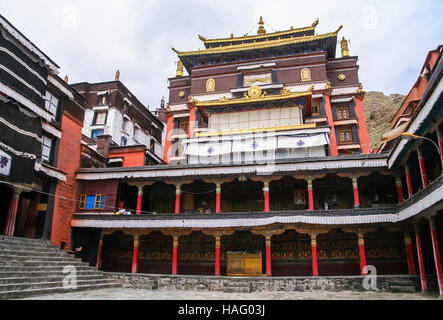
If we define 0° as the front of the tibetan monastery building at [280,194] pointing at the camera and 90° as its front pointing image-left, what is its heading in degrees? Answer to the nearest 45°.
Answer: approximately 0°

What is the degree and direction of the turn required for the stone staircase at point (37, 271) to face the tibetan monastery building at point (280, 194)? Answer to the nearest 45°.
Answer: approximately 45° to its left

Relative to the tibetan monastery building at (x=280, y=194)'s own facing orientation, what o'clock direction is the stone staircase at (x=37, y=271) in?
The stone staircase is roughly at 2 o'clock from the tibetan monastery building.

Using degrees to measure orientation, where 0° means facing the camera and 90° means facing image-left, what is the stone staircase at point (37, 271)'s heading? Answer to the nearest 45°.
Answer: approximately 315°

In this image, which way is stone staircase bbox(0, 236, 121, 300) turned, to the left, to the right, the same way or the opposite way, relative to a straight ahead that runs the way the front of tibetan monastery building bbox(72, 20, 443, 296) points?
to the left

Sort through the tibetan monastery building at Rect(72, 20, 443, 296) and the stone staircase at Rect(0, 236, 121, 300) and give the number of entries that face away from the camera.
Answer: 0
